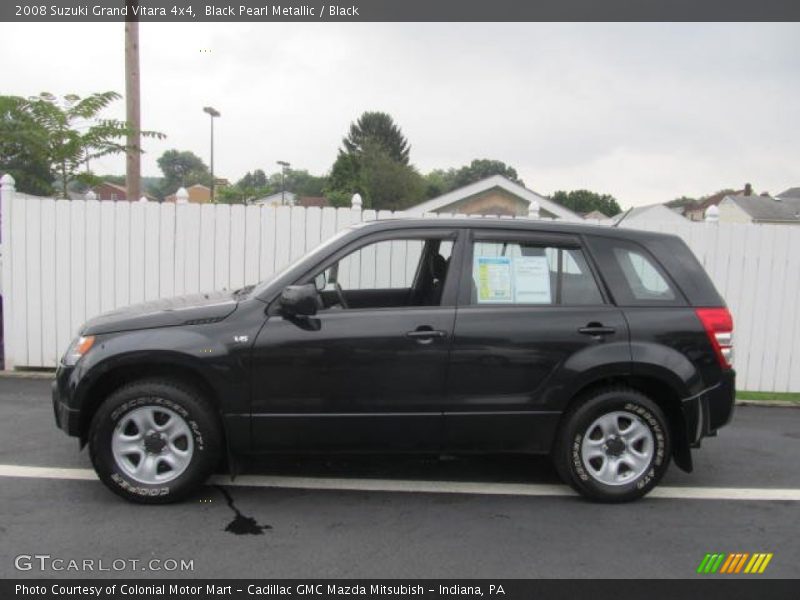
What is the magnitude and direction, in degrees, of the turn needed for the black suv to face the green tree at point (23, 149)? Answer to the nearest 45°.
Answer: approximately 45° to its right

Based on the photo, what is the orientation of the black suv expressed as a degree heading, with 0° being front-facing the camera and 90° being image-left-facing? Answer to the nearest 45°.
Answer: approximately 90°

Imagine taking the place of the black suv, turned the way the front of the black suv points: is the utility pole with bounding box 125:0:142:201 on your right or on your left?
on your right

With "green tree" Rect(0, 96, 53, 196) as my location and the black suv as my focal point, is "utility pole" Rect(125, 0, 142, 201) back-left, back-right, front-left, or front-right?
front-left

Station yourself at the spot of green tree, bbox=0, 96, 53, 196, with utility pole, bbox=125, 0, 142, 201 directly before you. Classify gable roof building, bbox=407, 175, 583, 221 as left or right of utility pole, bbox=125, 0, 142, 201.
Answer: left

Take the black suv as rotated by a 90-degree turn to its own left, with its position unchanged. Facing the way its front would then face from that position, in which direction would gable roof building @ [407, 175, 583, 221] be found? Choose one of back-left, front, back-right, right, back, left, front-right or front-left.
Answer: back
